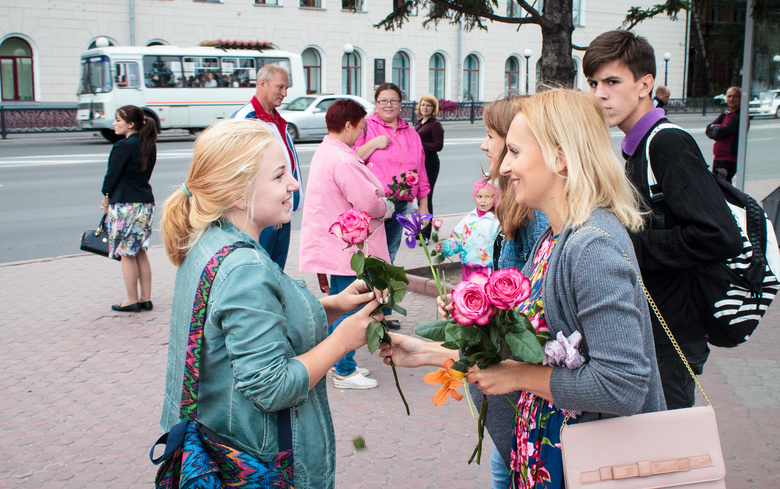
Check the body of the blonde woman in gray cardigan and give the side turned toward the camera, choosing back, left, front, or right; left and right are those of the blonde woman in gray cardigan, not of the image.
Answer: left

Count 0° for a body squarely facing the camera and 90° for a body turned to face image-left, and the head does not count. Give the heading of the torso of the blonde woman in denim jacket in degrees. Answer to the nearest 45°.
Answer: approximately 270°

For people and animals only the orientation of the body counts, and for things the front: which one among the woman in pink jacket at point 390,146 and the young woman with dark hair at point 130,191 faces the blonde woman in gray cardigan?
the woman in pink jacket

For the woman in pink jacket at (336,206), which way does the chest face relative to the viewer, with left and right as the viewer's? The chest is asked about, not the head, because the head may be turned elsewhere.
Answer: facing to the right of the viewer

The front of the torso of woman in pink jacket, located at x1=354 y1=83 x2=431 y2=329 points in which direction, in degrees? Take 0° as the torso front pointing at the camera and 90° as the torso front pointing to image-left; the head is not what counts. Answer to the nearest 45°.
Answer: approximately 0°

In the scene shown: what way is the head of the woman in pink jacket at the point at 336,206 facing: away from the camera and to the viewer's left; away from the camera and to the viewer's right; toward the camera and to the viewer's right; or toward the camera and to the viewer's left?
away from the camera and to the viewer's right

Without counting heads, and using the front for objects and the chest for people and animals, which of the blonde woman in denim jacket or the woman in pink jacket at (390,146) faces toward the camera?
the woman in pink jacket

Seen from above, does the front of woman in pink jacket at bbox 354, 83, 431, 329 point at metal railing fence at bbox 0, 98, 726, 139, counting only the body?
no

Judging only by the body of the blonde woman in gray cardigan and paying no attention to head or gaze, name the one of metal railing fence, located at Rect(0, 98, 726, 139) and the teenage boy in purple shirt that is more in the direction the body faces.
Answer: the metal railing fence

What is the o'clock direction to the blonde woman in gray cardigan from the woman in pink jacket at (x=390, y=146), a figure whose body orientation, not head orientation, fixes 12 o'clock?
The blonde woman in gray cardigan is roughly at 12 o'clock from the woman in pink jacket.

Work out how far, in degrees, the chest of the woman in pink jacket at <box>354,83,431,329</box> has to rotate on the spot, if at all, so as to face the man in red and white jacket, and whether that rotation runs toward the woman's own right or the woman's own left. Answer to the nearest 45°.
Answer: approximately 45° to the woman's own right

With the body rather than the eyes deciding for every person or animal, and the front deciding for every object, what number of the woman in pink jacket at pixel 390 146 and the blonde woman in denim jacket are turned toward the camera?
1

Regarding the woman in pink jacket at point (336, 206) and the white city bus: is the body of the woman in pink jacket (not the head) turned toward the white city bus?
no

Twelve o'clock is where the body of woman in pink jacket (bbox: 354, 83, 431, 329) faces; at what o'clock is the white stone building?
The white stone building is roughly at 6 o'clock from the woman in pink jacket.
